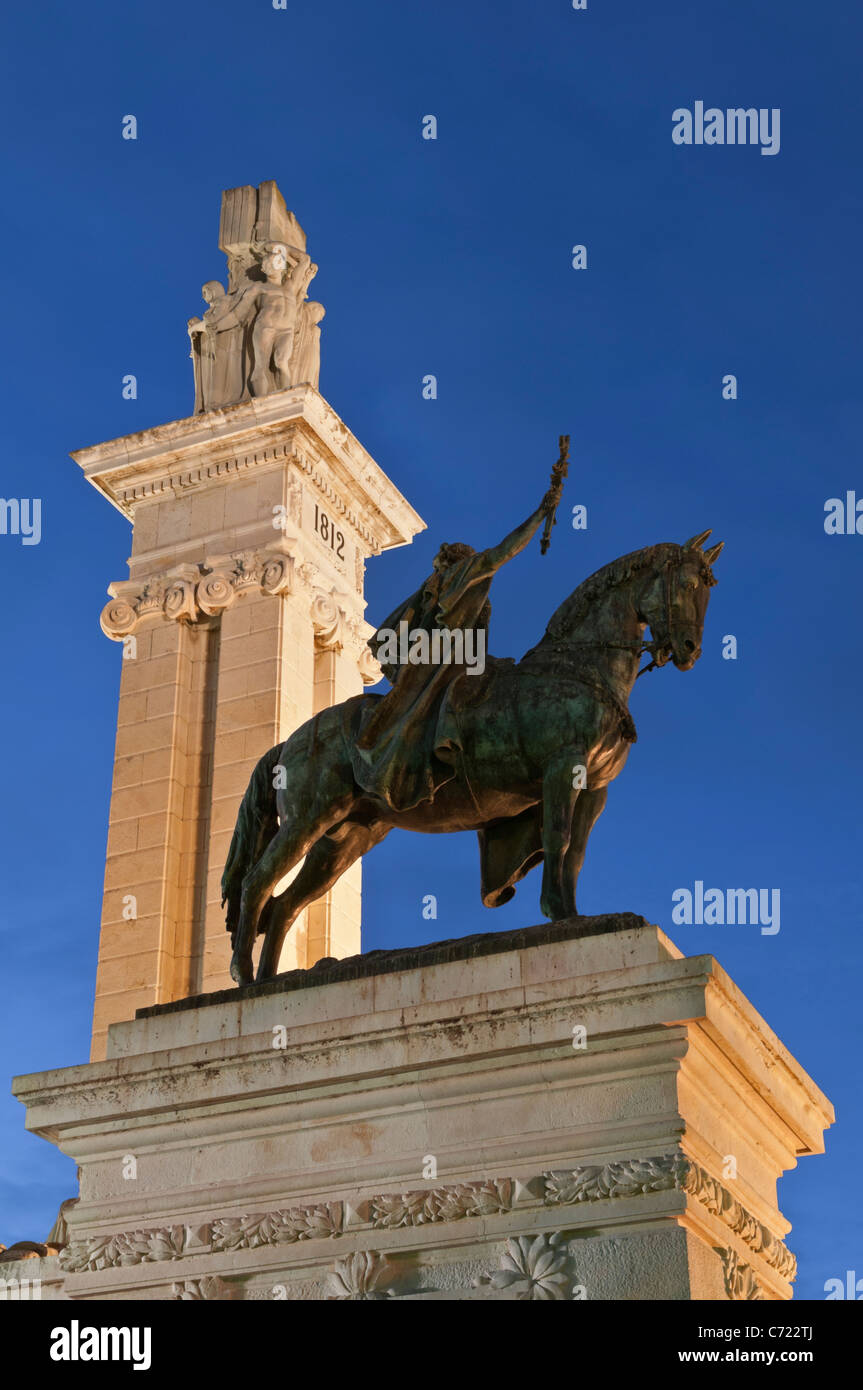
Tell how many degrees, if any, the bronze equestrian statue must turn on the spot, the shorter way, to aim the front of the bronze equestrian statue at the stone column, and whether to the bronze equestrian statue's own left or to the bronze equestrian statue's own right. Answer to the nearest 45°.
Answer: approximately 90° to the bronze equestrian statue's own left

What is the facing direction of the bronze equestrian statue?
to the viewer's right
